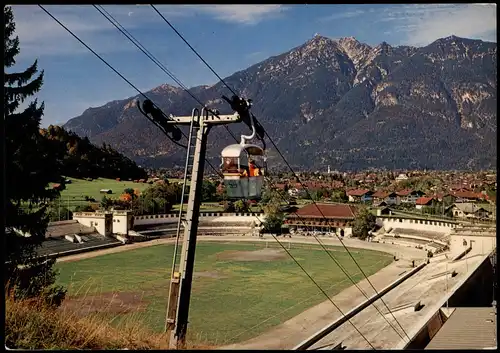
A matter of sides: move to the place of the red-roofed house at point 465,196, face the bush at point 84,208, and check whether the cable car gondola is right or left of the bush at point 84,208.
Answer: left

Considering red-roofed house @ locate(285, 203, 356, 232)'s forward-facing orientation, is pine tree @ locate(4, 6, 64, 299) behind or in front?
in front

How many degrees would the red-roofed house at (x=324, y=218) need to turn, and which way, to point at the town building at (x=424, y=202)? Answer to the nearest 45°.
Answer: approximately 135° to its left

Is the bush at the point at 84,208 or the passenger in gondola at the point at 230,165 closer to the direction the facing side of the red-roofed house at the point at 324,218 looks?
the passenger in gondola

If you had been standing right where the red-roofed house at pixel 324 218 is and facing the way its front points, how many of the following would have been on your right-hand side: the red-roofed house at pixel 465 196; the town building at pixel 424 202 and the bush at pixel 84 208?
1

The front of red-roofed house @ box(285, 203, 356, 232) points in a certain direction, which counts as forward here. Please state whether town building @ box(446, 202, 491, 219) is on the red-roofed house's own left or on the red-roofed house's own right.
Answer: on the red-roofed house's own left

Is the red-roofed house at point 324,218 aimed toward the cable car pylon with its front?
yes

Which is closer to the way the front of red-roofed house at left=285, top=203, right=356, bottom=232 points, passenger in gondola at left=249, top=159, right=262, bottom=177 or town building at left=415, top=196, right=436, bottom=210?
the passenger in gondola

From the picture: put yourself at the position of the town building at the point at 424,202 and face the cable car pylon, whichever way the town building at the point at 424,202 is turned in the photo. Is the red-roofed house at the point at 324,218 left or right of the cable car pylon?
right

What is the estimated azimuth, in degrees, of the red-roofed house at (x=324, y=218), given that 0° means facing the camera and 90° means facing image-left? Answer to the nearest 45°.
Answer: approximately 0°

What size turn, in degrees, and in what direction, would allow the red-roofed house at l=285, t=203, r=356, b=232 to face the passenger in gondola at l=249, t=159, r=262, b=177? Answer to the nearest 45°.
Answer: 0° — it already faces them

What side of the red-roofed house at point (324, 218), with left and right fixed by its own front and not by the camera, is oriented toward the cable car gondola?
front

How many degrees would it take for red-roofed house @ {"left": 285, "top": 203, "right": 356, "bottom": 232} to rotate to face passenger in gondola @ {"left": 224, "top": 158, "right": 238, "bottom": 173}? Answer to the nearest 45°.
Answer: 0° — it already faces them

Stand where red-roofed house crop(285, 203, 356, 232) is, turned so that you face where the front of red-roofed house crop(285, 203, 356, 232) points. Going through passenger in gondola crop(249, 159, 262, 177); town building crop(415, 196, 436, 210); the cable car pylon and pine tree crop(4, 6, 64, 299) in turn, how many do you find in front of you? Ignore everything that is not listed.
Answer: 3

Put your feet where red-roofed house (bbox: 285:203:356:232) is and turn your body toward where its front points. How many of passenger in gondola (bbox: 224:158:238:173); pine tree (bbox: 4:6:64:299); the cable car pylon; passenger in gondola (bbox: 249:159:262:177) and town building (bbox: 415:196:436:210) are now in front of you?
4
